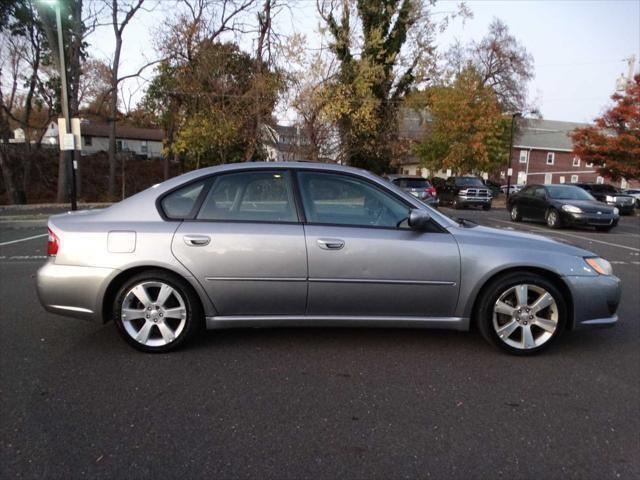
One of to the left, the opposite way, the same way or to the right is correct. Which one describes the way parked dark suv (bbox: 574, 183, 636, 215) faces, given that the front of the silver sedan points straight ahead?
to the right

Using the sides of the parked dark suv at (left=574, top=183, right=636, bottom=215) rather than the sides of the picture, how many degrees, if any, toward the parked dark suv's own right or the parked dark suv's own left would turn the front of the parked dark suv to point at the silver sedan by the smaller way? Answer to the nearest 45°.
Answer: approximately 45° to the parked dark suv's own right

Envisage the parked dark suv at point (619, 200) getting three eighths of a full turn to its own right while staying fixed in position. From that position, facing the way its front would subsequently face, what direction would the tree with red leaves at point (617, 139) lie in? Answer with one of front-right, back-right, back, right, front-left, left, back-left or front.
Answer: right

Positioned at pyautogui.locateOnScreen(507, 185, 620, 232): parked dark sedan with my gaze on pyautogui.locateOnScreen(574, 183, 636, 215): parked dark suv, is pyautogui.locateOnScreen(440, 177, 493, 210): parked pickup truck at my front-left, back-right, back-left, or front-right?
front-left

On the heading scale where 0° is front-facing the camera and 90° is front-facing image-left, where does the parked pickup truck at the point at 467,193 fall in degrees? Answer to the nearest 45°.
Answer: approximately 315°

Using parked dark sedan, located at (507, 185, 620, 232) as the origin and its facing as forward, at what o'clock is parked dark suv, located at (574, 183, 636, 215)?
parked dark suv, located at (574, 183, 636, 215) is roughly at 8 o'clock from parked dark sedan, located at (507, 185, 620, 232).

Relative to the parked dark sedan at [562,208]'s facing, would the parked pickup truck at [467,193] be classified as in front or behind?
behind

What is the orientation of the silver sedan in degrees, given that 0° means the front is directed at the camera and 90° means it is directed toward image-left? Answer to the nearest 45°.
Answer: approximately 270°

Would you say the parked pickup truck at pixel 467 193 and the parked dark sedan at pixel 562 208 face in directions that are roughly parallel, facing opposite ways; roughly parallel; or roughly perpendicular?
roughly parallel

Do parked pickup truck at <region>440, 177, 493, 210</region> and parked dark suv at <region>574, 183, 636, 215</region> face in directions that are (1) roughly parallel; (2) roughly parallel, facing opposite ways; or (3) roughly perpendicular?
roughly parallel

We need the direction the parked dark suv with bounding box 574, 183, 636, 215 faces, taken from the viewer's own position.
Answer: facing the viewer and to the right of the viewer

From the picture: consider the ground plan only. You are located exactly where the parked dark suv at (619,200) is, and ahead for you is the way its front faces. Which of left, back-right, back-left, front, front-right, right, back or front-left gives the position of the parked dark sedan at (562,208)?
front-right

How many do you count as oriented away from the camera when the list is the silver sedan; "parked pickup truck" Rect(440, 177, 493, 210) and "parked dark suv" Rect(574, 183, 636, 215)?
0

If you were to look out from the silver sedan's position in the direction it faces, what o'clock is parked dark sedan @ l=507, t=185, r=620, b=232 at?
The parked dark sedan is roughly at 10 o'clock from the silver sedan.

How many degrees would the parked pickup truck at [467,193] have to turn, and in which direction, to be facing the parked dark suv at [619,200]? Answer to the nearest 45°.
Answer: approximately 45° to its left
